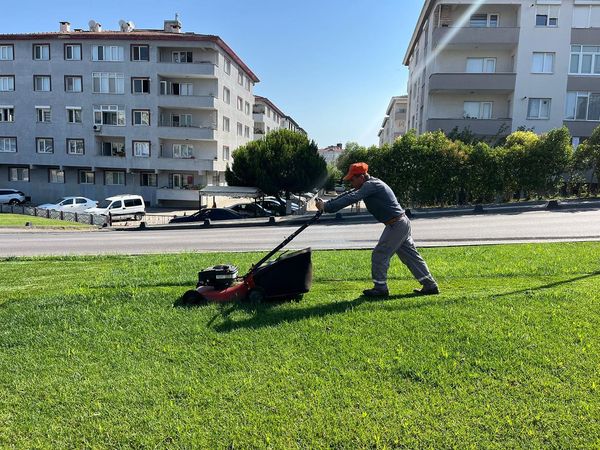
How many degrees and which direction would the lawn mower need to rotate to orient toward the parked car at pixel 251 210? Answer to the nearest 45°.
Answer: approximately 90° to its right

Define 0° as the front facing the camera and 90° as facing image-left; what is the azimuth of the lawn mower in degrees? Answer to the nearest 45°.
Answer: approximately 90°

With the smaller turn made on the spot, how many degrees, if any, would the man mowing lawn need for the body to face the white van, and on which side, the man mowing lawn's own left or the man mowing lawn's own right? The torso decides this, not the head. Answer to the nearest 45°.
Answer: approximately 45° to the man mowing lawn's own right

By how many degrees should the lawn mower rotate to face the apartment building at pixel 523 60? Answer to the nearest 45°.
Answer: approximately 135° to its right

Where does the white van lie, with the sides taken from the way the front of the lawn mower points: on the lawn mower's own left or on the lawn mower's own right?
on the lawn mower's own right

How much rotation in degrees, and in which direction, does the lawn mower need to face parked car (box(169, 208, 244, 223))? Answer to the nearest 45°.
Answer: approximately 90° to its right

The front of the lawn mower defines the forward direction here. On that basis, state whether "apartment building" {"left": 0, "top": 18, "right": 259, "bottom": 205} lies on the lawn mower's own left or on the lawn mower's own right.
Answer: on the lawn mower's own right

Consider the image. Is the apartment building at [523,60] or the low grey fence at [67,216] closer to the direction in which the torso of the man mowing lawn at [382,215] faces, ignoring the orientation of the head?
the low grey fence

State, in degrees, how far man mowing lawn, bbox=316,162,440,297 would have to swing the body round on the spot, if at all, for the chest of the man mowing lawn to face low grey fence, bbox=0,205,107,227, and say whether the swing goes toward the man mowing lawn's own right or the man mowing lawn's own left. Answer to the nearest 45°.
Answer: approximately 45° to the man mowing lawn's own right

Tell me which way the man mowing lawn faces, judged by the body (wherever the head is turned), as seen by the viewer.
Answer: to the viewer's left
